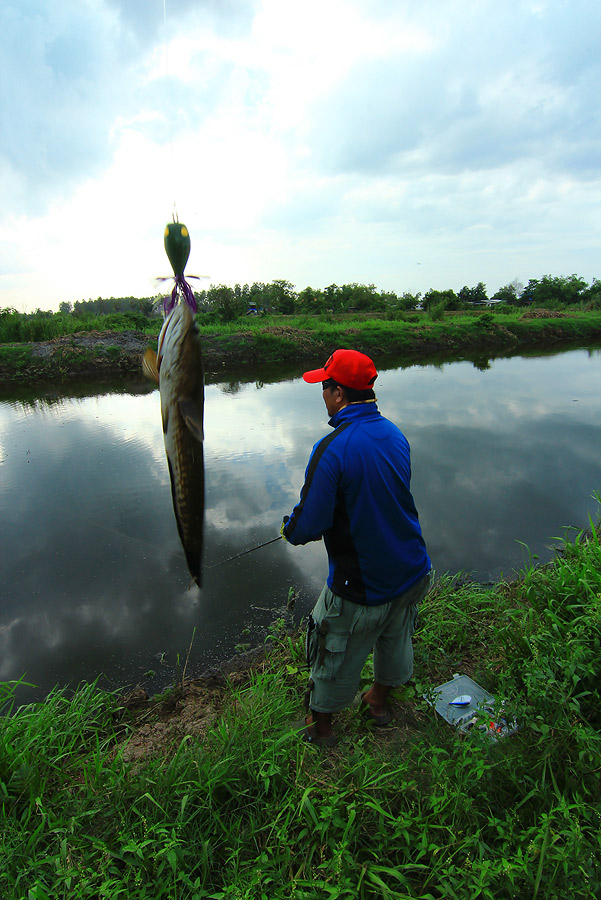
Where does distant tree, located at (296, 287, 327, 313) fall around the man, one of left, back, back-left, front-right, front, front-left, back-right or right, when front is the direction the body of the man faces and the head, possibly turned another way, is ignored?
front-right

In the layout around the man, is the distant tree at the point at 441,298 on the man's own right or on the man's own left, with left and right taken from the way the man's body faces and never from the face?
on the man's own right

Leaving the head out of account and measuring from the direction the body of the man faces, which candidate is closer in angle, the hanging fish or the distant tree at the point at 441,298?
the distant tree

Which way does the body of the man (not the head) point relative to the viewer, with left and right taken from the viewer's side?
facing away from the viewer and to the left of the viewer

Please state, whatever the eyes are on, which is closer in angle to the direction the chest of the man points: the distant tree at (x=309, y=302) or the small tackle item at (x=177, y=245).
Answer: the distant tree

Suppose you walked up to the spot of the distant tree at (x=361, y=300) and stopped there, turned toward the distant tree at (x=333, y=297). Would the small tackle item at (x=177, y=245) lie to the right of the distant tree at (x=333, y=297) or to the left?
left

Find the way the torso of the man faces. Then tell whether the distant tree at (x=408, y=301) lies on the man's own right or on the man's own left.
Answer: on the man's own right

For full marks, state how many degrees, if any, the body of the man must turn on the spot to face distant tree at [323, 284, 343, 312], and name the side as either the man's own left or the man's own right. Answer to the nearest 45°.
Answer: approximately 45° to the man's own right

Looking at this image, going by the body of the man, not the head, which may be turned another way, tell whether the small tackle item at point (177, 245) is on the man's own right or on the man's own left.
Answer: on the man's own left

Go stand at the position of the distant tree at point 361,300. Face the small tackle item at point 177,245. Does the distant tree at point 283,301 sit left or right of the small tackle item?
right

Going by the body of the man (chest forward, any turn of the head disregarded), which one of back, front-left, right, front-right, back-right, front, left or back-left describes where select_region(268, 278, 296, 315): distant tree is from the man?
front-right

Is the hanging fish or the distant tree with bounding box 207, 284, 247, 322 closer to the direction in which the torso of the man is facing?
the distant tree

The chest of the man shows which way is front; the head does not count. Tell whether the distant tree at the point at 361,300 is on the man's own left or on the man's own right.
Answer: on the man's own right
